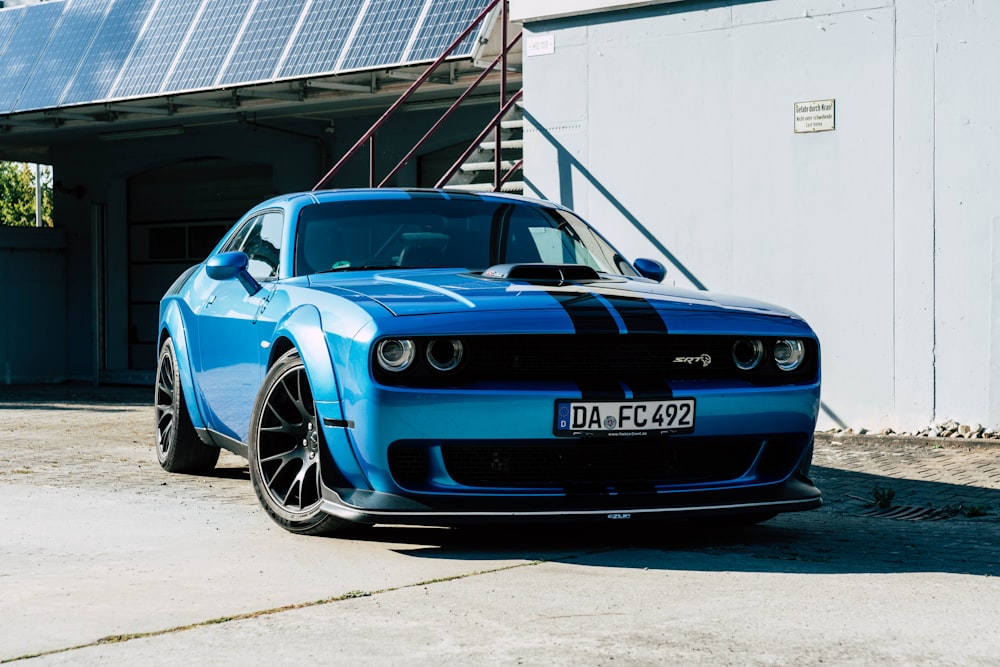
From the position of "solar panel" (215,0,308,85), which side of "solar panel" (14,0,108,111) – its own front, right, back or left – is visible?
left

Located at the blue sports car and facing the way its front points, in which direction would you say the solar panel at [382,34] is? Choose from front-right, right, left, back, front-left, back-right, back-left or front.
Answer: back-left

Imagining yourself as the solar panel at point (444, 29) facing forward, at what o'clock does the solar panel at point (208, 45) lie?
the solar panel at point (208, 45) is roughly at 3 o'clock from the solar panel at point (444, 29).

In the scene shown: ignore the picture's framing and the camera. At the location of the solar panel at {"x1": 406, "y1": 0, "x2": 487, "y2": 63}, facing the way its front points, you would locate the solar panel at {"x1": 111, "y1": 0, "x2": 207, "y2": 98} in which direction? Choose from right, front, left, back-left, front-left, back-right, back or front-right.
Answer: right

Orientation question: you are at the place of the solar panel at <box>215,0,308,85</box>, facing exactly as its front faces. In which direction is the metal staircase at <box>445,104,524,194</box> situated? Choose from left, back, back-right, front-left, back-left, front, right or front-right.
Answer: left

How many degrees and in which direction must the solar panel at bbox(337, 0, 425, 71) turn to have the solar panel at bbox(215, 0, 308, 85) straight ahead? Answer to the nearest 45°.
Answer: approximately 90° to its right

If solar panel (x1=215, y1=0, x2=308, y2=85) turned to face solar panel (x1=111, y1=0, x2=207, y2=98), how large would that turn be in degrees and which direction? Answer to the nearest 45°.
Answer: approximately 90° to its right

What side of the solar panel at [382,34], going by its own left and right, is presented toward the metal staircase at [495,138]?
left

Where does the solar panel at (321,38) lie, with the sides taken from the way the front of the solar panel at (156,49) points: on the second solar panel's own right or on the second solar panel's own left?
on the second solar panel's own left

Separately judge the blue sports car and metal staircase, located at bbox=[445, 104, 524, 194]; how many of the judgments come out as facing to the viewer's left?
1

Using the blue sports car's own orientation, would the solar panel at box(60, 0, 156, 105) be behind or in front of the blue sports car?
behind

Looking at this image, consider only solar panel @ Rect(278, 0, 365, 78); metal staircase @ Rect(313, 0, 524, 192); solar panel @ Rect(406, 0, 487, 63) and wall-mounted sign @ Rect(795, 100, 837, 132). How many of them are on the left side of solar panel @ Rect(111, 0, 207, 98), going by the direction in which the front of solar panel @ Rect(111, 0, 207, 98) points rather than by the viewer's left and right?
4

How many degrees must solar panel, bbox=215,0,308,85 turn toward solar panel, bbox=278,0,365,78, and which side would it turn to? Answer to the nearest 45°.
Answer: approximately 90° to its left
